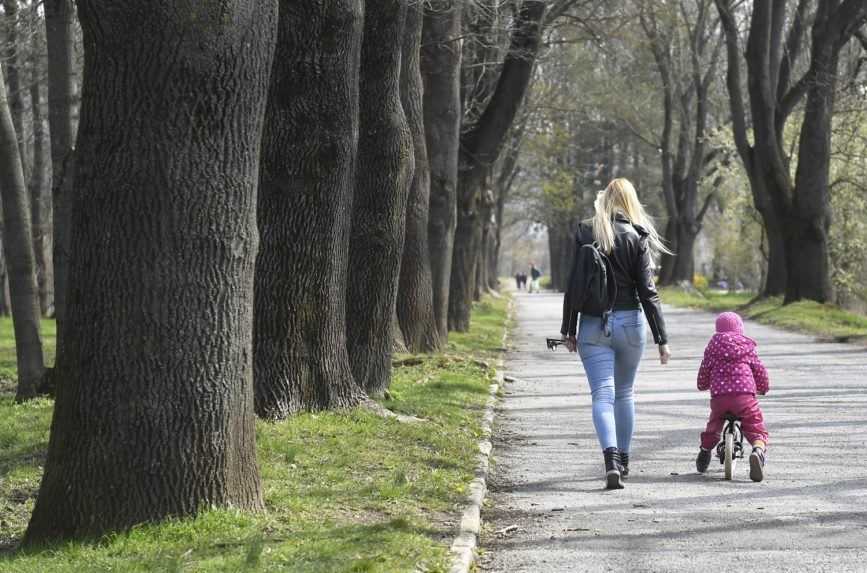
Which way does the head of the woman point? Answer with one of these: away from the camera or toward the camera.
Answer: away from the camera

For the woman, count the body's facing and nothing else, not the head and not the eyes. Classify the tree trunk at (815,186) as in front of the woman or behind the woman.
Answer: in front

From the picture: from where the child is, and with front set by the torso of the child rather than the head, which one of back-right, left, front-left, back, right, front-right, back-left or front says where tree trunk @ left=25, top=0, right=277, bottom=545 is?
back-left

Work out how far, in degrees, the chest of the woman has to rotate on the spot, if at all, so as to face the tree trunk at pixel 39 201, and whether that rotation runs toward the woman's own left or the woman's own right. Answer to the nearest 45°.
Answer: approximately 45° to the woman's own left

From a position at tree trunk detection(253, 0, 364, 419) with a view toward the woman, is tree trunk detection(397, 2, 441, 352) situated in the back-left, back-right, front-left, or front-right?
back-left

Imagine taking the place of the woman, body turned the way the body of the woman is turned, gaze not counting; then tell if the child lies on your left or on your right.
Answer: on your right

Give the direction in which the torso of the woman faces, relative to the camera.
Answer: away from the camera

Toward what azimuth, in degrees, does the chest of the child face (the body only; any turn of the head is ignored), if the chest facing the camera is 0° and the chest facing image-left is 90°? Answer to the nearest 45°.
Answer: approximately 180°

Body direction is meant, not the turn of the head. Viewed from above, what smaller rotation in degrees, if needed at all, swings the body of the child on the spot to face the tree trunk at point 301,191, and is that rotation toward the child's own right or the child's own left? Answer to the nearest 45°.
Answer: approximately 90° to the child's own left

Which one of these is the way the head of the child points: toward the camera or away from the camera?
away from the camera

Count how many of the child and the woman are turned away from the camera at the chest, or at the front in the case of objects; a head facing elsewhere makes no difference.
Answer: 2
